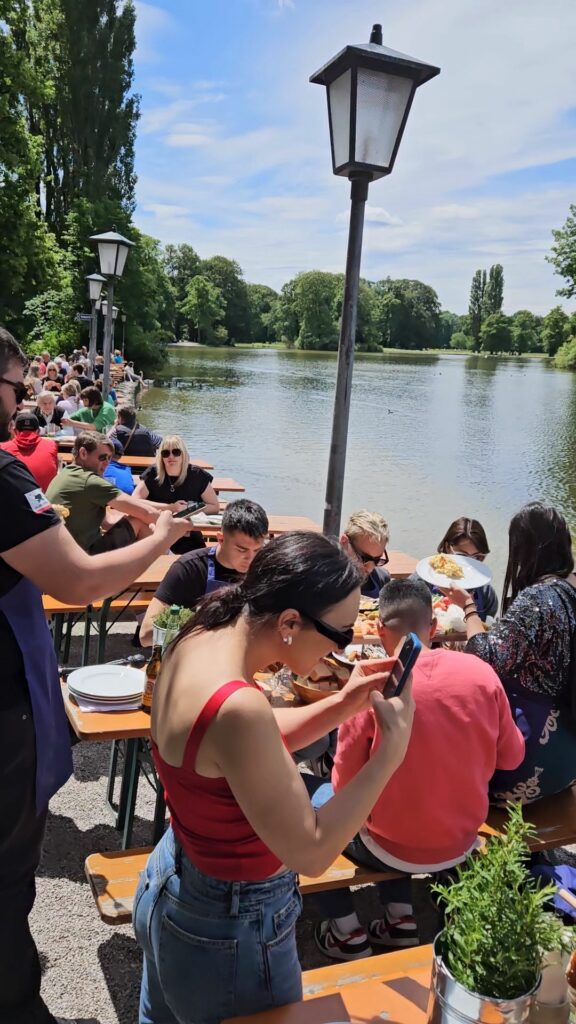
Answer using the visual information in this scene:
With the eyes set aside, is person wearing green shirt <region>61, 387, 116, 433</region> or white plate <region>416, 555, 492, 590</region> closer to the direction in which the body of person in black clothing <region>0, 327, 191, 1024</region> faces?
the white plate

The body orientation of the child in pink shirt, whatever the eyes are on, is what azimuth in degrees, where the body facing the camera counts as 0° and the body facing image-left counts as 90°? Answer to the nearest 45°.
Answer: approximately 180°

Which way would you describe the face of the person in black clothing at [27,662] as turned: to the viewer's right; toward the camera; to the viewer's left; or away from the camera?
to the viewer's right

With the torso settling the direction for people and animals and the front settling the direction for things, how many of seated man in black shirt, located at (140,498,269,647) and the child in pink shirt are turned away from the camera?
1

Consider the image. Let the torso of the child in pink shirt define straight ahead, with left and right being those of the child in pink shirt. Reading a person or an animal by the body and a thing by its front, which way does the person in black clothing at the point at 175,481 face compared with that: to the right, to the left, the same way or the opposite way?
the opposite way

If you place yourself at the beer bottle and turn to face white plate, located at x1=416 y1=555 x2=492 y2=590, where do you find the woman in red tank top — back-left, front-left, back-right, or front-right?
back-right

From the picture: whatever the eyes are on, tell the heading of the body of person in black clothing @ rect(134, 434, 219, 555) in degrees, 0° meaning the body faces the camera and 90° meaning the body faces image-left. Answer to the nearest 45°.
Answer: approximately 0°

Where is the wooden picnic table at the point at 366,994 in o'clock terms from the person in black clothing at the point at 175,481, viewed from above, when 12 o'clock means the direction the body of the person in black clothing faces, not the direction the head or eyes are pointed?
The wooden picnic table is roughly at 12 o'clock from the person in black clothing.

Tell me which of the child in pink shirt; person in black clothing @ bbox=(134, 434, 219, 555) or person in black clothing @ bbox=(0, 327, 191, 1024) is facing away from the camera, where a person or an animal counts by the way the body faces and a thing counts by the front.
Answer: the child in pink shirt

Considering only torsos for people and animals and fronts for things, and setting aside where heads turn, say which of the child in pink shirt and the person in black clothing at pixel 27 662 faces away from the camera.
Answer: the child in pink shirt

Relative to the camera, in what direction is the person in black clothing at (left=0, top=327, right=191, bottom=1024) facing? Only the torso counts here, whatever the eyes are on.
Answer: to the viewer's right
